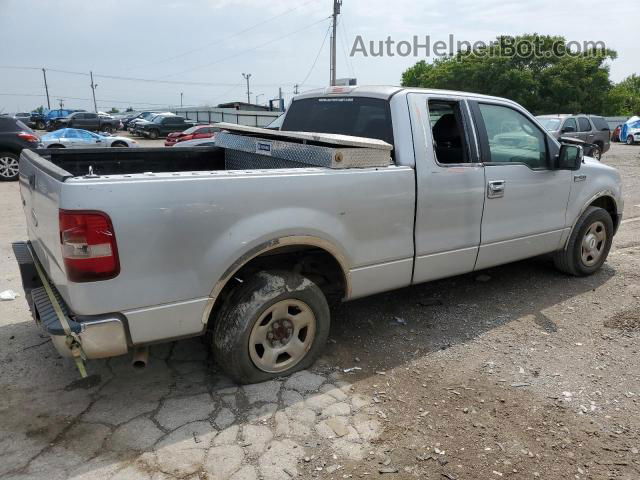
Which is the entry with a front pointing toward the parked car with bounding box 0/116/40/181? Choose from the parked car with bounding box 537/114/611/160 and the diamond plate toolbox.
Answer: the parked car with bounding box 537/114/611/160

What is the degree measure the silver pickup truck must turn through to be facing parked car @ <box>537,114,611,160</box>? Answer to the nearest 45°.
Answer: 0° — it already faces it

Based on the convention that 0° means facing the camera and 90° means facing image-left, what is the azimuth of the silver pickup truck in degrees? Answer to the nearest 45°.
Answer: approximately 225°

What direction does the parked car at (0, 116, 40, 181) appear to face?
to the viewer's left

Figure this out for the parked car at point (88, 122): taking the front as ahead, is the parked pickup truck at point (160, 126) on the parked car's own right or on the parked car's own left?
on the parked car's own left

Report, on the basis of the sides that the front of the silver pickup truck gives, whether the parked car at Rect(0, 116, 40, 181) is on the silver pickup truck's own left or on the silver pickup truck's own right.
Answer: on the silver pickup truck's own left

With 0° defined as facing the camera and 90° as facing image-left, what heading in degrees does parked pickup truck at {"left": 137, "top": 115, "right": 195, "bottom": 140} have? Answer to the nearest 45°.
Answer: approximately 45°

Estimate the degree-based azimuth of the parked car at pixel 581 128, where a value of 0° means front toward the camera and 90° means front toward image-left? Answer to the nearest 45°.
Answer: approximately 45°

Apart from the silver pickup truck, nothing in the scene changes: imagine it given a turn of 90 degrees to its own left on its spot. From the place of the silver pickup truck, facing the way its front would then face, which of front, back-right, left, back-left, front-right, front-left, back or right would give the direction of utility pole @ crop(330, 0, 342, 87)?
front-right

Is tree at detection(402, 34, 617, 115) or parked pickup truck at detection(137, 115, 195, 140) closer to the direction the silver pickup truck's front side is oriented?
the tree
